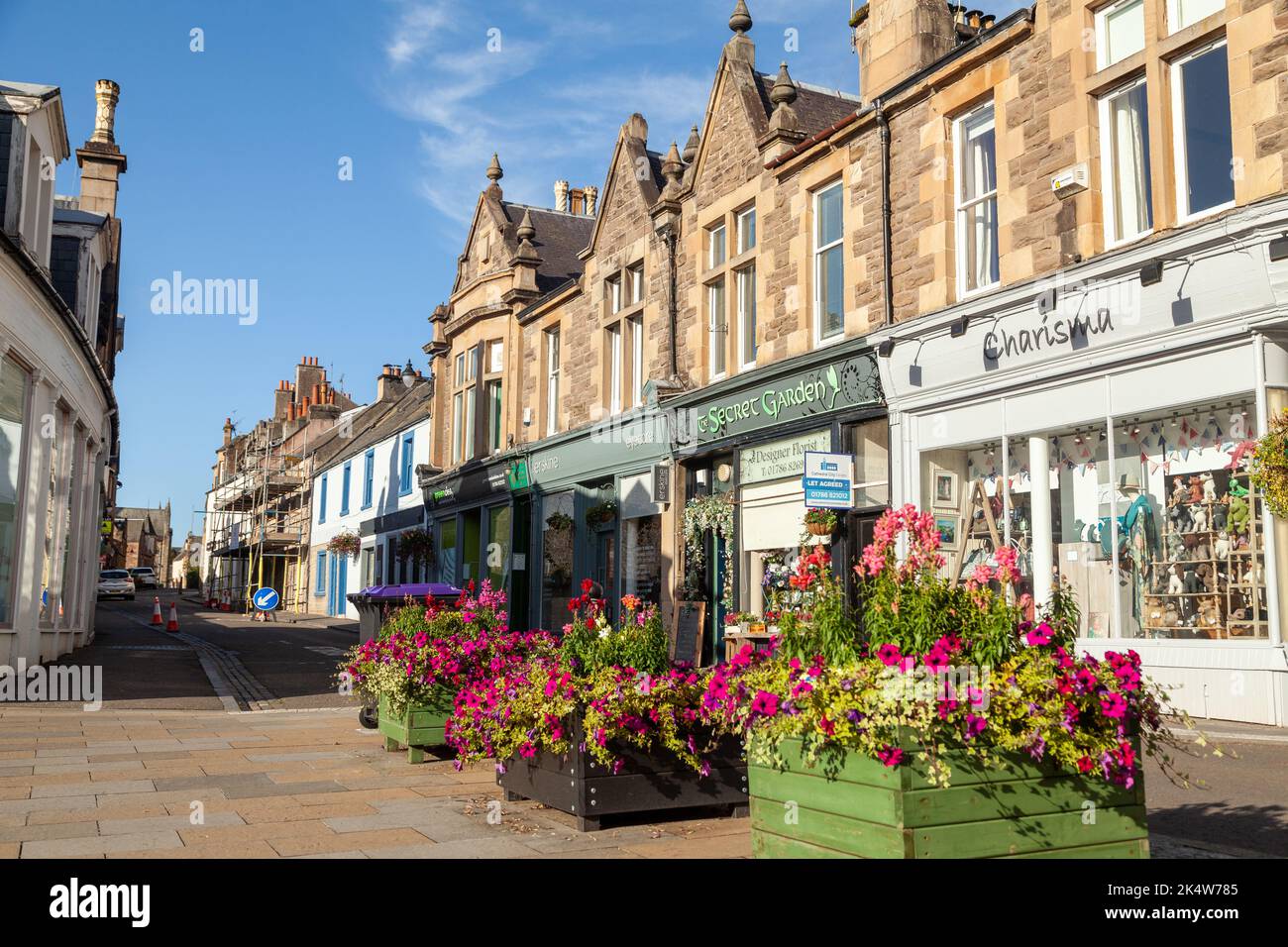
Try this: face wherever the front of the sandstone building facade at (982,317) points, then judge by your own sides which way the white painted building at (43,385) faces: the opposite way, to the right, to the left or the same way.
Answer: the opposite way

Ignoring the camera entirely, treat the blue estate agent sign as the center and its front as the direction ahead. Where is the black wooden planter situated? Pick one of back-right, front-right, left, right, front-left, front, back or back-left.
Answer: front

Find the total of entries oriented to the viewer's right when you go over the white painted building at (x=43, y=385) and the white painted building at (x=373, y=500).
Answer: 1

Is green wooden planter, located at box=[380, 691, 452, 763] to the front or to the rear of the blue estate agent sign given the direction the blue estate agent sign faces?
to the front

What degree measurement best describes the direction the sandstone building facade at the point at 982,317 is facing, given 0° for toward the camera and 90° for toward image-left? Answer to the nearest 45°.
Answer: approximately 45°

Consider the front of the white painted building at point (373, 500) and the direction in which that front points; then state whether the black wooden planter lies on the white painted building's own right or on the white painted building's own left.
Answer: on the white painted building's own left

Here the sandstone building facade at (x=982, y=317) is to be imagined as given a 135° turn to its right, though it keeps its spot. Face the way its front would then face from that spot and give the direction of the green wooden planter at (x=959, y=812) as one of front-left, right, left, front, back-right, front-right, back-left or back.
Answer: back

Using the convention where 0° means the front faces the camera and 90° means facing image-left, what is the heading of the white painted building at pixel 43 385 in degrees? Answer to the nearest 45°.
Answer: approximately 270°

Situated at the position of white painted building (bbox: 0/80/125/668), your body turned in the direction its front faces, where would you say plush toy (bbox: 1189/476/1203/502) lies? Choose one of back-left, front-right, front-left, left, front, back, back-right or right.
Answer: front-right

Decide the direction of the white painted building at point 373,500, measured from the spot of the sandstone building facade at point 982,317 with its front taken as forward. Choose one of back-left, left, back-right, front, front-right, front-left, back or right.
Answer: right

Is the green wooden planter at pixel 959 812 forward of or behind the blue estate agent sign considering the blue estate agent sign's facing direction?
forward
